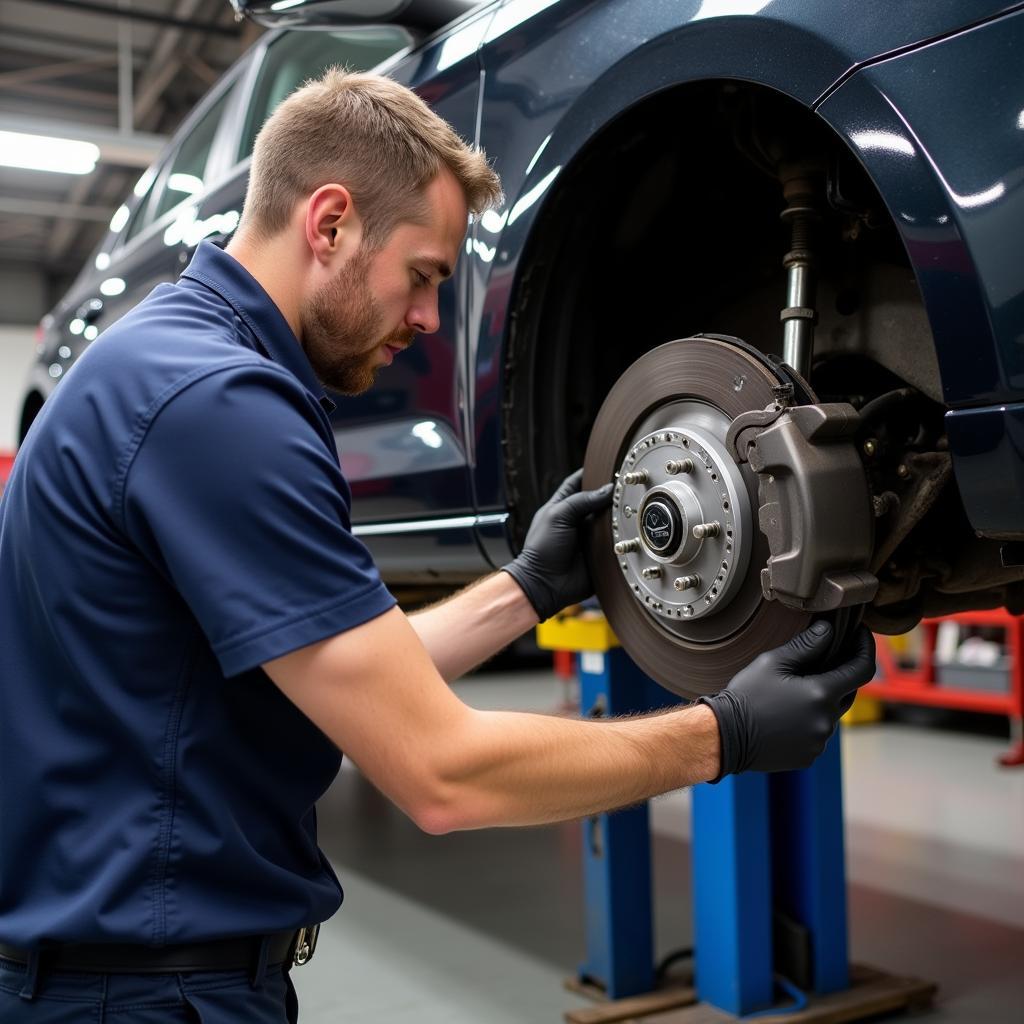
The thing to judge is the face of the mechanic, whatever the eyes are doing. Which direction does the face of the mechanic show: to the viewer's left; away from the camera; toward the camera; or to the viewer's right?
to the viewer's right

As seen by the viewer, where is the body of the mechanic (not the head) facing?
to the viewer's right

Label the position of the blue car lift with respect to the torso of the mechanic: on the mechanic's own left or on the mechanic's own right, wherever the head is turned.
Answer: on the mechanic's own left

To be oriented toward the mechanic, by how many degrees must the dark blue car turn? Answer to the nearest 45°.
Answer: approximately 90° to its right

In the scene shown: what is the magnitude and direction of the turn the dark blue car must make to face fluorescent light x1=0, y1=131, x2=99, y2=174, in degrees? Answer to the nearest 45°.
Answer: approximately 180°

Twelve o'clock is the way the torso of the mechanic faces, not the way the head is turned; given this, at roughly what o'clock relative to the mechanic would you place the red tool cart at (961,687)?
The red tool cart is roughly at 10 o'clock from the mechanic.

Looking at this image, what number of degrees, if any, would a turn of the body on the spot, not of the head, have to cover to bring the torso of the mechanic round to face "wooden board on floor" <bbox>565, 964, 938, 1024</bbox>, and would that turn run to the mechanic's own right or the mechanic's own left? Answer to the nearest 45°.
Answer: approximately 45° to the mechanic's own left

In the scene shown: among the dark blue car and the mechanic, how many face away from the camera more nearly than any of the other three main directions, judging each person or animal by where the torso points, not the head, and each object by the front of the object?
0
